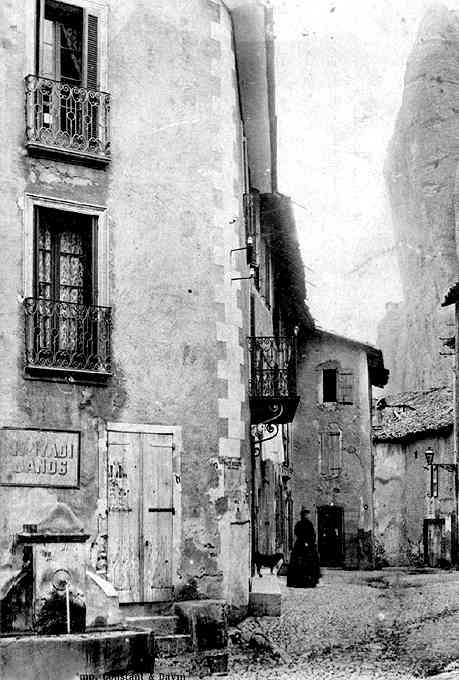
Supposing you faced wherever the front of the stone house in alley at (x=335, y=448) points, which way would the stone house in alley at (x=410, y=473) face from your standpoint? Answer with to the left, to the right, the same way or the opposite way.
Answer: the same way

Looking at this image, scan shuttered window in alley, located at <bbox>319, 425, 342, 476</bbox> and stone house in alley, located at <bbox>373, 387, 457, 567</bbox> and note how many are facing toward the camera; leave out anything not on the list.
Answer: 2

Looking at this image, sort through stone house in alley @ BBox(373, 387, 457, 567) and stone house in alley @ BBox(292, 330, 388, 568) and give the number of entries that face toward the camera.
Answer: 2

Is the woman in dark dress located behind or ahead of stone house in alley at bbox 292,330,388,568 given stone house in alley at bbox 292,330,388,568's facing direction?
ahead

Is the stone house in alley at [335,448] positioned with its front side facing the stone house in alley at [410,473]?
no

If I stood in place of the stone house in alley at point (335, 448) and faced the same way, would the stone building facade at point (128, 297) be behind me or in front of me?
in front

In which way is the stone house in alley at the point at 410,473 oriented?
toward the camera

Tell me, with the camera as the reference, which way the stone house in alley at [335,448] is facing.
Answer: facing the viewer

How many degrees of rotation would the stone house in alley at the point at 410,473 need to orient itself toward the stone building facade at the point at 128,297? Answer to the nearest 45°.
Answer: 0° — it already faces it

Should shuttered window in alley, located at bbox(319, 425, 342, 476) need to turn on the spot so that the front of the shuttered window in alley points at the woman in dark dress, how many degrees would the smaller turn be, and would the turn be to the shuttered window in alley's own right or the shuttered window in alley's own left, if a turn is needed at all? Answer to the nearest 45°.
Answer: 0° — it already faces them
